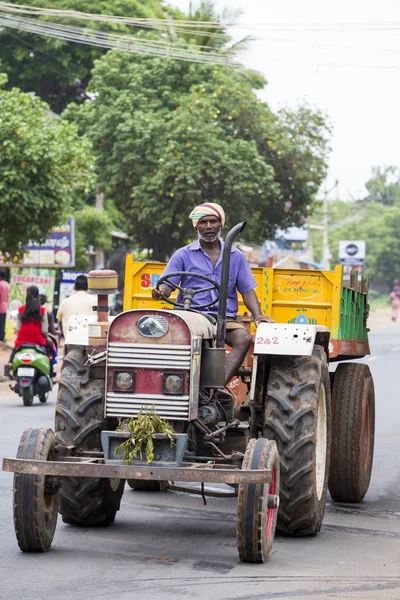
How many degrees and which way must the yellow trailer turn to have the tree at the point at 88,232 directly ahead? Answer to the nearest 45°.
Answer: approximately 180°

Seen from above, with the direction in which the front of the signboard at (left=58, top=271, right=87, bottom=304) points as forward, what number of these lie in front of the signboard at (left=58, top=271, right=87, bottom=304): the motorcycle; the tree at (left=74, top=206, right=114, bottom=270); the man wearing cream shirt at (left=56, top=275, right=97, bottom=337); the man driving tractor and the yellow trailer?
4

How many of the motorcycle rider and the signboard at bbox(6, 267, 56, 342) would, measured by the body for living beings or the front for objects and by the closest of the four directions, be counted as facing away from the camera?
1

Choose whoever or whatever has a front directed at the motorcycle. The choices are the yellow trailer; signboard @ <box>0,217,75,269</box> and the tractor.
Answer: the signboard

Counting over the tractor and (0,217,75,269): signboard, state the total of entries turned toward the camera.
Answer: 2
